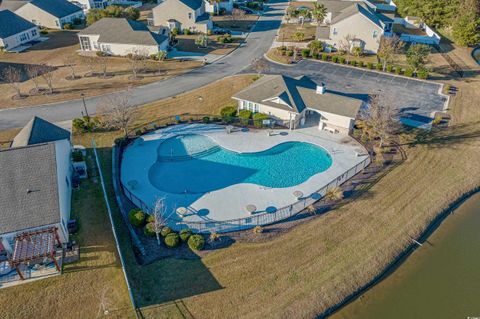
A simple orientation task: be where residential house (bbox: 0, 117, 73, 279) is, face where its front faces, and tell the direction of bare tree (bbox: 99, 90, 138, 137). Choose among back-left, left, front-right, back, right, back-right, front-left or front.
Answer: front-right

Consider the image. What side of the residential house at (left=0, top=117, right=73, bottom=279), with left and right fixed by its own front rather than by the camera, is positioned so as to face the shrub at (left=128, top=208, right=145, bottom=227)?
right

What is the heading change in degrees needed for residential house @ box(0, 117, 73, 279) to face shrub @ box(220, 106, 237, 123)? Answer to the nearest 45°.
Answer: approximately 45° to its right

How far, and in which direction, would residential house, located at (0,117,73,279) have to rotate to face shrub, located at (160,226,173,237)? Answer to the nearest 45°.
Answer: approximately 135° to its right

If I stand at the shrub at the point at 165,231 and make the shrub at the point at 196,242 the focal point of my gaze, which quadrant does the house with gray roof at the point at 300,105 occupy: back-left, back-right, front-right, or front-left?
front-left

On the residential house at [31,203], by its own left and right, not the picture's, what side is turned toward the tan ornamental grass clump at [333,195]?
right

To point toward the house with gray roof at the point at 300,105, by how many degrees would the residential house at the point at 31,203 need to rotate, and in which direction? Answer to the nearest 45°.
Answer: approximately 90° to its right

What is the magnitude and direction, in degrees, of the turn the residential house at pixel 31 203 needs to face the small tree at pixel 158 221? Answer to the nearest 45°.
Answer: approximately 135° to its right

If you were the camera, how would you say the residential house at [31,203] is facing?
facing away from the viewer

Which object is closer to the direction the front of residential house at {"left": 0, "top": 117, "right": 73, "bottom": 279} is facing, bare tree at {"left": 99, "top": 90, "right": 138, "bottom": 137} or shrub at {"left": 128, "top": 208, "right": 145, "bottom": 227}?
the bare tree

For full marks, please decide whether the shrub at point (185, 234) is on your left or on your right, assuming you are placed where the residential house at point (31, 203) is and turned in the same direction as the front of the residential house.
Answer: on your right

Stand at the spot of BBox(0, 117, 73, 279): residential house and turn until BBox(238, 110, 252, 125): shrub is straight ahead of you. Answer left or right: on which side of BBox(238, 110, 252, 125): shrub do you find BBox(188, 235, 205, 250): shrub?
right

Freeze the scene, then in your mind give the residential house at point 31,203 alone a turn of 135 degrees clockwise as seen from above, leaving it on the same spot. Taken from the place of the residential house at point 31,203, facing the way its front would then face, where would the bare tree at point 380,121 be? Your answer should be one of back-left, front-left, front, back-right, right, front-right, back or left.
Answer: front-left
